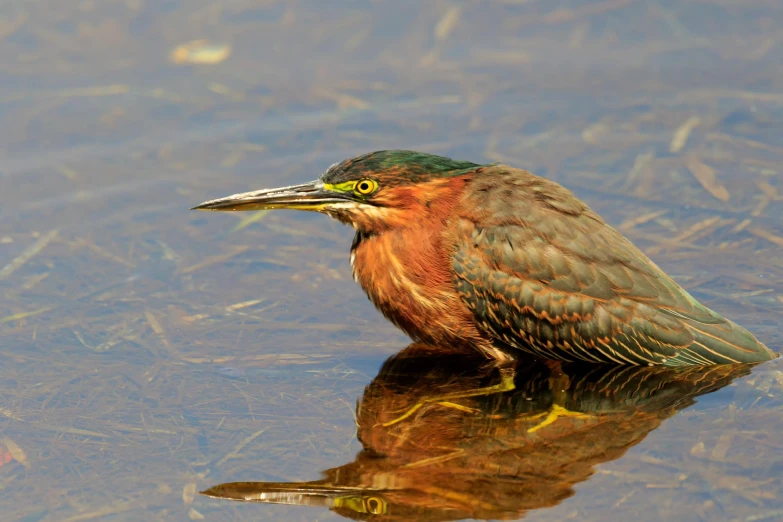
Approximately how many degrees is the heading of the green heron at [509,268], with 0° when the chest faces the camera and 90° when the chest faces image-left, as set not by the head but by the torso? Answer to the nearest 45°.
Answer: approximately 90°
